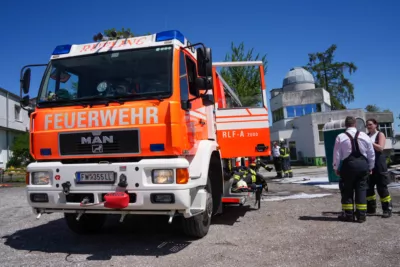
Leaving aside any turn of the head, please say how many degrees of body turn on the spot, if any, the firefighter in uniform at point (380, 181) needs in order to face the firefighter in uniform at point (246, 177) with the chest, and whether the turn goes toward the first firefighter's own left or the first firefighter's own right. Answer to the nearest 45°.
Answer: approximately 45° to the first firefighter's own right

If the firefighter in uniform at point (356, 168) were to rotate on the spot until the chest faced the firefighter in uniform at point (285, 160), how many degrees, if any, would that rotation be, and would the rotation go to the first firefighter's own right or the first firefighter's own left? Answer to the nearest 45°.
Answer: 0° — they already face them

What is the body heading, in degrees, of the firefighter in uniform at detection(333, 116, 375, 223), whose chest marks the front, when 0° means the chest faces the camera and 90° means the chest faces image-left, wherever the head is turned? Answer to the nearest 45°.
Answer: approximately 180°

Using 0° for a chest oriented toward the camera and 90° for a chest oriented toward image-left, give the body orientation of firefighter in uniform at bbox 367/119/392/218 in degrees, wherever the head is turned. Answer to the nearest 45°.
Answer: approximately 45°

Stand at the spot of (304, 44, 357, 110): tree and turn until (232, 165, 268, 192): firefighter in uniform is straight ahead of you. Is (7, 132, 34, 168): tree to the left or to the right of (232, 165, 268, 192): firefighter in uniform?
right

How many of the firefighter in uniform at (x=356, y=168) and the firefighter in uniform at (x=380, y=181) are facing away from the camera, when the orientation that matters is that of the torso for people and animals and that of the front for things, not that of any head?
1

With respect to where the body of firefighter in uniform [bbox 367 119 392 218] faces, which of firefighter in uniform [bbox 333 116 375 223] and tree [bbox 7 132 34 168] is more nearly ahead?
the firefighter in uniform

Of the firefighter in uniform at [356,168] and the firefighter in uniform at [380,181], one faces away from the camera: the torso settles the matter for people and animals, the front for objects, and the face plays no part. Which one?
the firefighter in uniform at [356,168]

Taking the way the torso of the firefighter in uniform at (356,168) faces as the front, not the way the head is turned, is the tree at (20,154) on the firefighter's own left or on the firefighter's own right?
on the firefighter's own left

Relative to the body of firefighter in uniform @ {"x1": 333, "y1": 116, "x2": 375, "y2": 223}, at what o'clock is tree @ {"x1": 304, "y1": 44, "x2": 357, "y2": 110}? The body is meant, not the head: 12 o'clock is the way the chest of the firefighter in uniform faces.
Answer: The tree is roughly at 12 o'clock from the firefighter in uniform.

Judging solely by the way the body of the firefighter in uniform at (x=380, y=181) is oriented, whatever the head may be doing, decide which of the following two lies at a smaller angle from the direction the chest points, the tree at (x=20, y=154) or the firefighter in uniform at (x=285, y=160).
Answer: the tree
